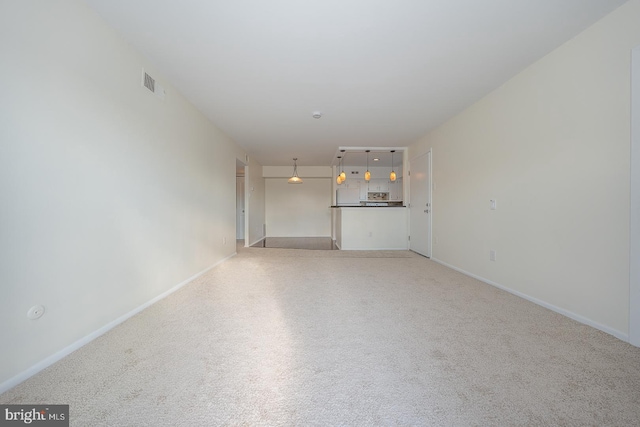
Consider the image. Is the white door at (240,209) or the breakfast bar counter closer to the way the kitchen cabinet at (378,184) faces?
the breakfast bar counter

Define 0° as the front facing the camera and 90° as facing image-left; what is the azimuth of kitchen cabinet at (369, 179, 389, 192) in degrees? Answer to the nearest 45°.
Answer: approximately 0°

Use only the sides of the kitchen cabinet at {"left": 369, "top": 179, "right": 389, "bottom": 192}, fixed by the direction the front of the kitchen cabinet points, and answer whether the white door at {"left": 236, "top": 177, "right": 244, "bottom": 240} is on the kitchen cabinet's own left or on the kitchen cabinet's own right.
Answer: on the kitchen cabinet's own right

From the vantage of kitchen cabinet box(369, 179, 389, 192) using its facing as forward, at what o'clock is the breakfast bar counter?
The breakfast bar counter is roughly at 12 o'clock from the kitchen cabinet.

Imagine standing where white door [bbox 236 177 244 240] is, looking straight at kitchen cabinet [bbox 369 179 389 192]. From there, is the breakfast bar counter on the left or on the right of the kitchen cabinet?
right
